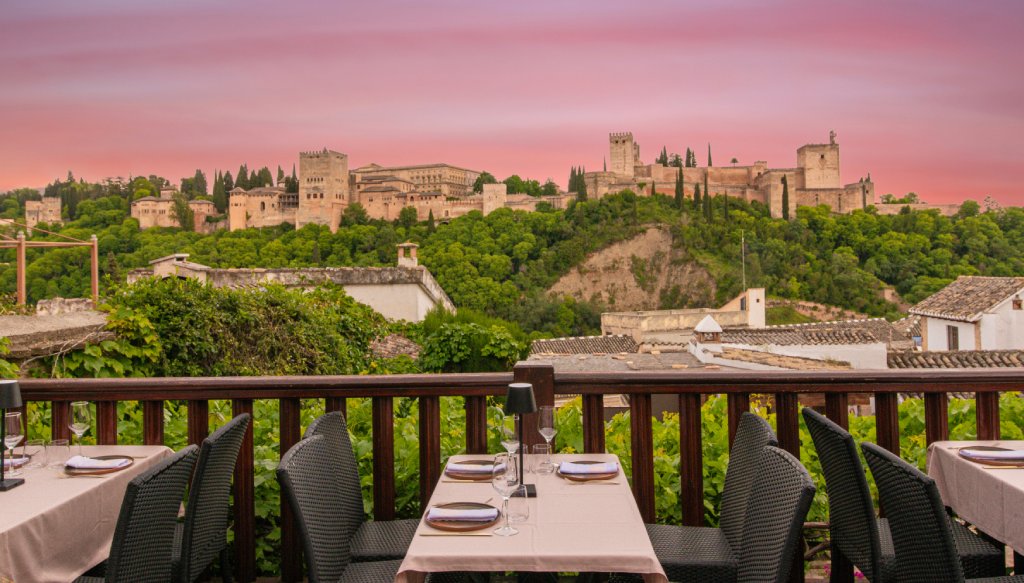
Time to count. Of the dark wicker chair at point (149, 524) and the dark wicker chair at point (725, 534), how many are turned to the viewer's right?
0

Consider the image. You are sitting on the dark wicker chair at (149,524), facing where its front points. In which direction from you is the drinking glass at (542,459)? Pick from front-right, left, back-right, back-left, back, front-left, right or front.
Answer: back-right

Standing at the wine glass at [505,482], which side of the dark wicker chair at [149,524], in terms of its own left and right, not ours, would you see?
back

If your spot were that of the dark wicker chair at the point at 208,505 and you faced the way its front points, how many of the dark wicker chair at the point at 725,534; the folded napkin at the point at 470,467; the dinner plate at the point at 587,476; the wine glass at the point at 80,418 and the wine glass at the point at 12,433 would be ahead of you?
2

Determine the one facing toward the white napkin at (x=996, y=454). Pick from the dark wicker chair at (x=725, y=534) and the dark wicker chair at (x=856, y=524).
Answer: the dark wicker chair at (x=856, y=524)

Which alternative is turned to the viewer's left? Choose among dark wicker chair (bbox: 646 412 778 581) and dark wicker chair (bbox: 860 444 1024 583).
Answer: dark wicker chair (bbox: 646 412 778 581)

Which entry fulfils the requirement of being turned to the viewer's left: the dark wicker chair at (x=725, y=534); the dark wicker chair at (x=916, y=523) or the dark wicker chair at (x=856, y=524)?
the dark wicker chair at (x=725, y=534)

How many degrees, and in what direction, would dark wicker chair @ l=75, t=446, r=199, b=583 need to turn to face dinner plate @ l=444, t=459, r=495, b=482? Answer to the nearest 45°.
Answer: approximately 135° to its right

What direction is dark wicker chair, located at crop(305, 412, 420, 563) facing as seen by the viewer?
to the viewer's right

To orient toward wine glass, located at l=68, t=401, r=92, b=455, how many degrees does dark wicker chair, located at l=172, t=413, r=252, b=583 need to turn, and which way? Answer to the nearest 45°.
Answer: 0° — it already faces it

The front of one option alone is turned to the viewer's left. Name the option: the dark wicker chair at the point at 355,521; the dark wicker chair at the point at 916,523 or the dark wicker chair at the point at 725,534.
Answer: the dark wicker chair at the point at 725,534

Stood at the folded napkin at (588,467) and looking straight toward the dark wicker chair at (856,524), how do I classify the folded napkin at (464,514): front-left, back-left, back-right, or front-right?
back-right
